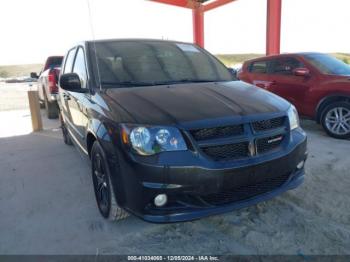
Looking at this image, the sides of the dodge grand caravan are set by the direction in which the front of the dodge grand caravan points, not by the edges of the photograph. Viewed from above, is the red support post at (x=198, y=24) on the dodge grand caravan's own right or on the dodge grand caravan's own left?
on the dodge grand caravan's own left

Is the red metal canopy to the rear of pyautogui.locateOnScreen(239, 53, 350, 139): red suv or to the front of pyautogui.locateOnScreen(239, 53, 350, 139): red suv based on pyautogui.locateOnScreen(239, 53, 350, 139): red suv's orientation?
to the rear

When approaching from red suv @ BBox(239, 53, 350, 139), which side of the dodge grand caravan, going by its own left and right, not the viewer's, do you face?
left

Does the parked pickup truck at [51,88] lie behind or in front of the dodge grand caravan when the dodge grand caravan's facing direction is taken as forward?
behind

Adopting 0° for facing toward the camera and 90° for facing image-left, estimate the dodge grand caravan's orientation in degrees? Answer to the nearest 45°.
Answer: approximately 315°

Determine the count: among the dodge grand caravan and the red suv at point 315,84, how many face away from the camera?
0

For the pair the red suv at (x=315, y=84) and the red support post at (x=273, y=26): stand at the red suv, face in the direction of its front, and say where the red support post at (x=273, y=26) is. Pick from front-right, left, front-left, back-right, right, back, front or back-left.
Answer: back-left
